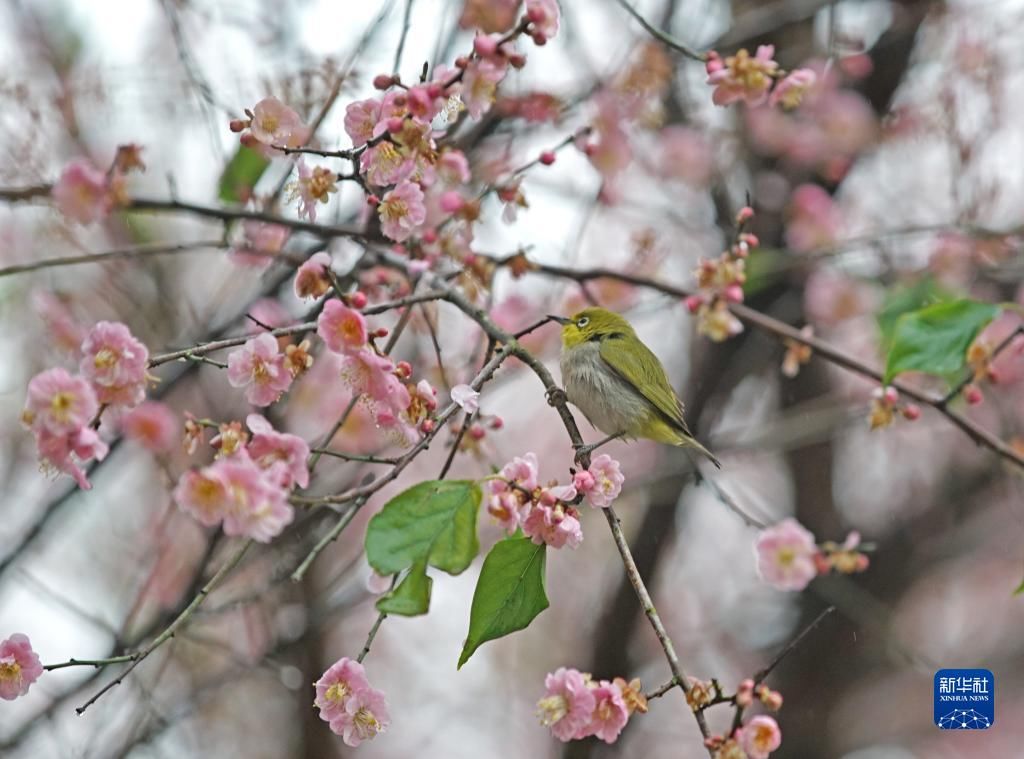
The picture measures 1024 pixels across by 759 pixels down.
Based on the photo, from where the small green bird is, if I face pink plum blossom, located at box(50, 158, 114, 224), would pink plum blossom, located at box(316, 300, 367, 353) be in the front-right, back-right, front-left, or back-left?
front-left

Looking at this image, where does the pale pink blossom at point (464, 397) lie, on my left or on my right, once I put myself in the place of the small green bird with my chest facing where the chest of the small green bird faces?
on my right

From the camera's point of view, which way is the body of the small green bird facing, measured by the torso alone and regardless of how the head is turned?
to the viewer's left

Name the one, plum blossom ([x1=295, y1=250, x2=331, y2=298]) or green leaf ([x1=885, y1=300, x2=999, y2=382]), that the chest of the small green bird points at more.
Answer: the plum blossom
